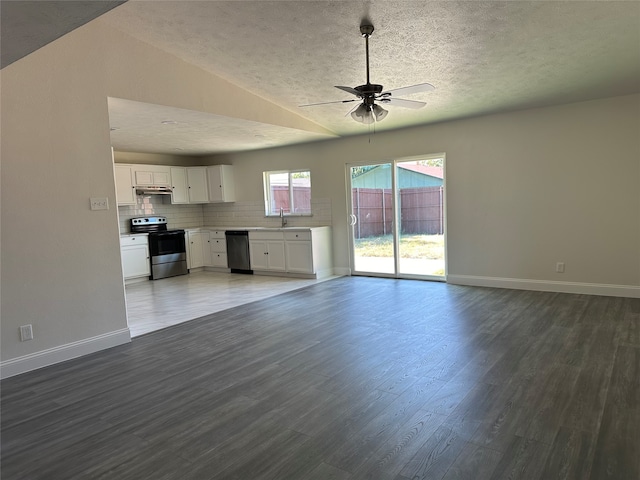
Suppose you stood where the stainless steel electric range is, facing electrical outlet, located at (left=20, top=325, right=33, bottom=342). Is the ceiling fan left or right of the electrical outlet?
left

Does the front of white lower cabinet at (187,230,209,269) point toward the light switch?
no

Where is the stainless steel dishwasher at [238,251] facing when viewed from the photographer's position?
facing the viewer and to the left of the viewer

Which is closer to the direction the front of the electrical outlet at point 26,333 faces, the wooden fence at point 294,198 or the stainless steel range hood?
the wooden fence

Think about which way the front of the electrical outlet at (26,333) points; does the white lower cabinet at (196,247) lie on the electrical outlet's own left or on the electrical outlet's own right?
on the electrical outlet's own left

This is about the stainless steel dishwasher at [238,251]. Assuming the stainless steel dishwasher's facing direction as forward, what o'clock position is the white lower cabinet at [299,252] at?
The white lower cabinet is roughly at 9 o'clock from the stainless steel dishwasher.

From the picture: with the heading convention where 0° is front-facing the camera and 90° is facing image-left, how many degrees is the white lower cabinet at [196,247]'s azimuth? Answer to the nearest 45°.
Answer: approximately 315°

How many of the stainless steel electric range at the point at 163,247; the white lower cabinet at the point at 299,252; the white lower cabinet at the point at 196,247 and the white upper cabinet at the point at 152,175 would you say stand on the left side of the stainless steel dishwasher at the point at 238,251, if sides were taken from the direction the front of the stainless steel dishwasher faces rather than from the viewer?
1

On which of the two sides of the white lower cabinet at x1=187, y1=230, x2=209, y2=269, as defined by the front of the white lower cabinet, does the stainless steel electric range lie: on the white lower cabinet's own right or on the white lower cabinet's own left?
on the white lower cabinet's own right

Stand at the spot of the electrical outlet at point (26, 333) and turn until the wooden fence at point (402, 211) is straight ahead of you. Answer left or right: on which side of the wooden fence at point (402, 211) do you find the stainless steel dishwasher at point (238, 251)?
left

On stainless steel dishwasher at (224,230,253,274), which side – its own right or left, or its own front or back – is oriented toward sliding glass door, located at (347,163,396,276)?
left

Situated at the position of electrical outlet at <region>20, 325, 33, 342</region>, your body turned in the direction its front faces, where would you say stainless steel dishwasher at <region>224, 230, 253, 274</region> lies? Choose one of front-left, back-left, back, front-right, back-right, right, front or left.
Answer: left

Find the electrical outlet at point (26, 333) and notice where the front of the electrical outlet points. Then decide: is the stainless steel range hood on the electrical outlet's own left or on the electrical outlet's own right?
on the electrical outlet's own left

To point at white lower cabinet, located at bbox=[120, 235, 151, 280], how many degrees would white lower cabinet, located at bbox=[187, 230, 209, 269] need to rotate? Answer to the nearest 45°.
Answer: approximately 90° to its right
